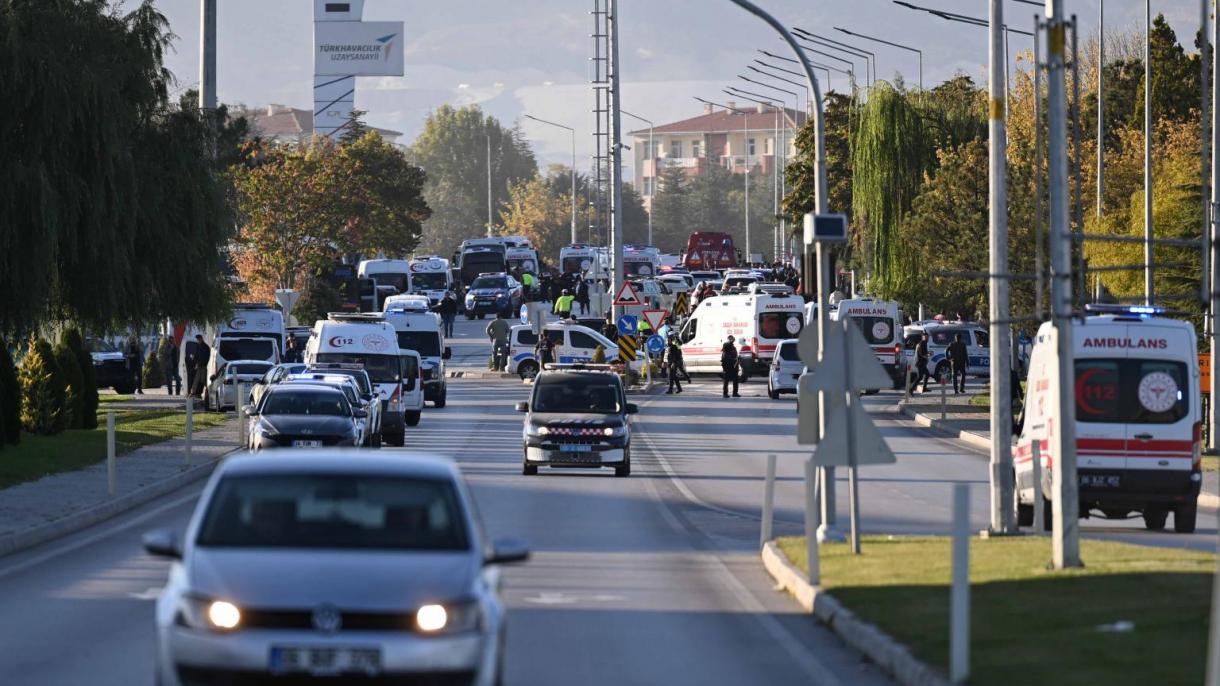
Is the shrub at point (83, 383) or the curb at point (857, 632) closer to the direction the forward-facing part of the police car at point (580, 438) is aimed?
the curb

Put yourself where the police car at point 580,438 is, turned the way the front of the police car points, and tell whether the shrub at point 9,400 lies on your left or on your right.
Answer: on your right

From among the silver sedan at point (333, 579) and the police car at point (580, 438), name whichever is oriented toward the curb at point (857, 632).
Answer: the police car

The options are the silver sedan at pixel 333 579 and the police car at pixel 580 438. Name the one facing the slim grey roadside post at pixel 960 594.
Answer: the police car

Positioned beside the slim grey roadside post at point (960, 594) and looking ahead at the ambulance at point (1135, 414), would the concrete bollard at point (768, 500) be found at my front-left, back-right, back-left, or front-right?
front-left

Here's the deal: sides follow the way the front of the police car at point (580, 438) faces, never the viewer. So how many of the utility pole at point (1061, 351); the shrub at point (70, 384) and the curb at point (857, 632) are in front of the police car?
2

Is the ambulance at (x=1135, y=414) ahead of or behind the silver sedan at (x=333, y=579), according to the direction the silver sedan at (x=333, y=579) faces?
behind

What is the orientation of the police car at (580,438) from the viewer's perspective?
toward the camera

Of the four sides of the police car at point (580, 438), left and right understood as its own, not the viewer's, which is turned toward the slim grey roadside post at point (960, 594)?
front

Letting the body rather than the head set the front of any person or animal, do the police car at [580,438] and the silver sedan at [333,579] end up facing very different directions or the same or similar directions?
same or similar directions

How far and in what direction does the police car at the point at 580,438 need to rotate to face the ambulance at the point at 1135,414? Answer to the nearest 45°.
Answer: approximately 45° to its left

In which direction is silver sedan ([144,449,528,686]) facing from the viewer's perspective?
toward the camera

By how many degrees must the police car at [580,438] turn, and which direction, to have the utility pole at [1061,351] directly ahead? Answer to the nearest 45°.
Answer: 0° — it already faces it

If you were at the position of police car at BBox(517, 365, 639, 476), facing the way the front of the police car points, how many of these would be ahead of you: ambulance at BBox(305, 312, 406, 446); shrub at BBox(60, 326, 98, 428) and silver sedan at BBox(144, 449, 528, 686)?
1

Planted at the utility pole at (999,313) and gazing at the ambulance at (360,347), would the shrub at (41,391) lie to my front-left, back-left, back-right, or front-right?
front-left

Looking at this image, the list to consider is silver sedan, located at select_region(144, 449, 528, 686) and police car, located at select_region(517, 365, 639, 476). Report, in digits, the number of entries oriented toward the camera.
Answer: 2

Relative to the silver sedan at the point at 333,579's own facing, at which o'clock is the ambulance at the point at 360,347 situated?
The ambulance is roughly at 6 o'clock from the silver sedan.

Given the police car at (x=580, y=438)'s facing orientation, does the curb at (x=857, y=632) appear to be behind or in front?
in front

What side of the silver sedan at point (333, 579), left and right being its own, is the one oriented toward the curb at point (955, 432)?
back
